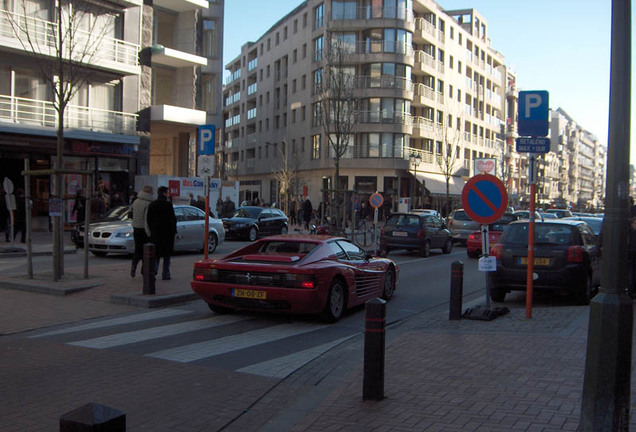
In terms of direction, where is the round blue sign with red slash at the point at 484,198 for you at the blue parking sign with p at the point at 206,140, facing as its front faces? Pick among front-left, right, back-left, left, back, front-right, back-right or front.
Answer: front-left

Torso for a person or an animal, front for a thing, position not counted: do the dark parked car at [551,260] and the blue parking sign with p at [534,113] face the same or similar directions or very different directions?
very different directions

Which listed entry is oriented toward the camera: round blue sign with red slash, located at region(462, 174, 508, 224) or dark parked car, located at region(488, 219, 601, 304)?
the round blue sign with red slash

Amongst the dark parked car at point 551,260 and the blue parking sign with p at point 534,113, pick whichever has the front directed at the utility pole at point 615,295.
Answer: the blue parking sign with p

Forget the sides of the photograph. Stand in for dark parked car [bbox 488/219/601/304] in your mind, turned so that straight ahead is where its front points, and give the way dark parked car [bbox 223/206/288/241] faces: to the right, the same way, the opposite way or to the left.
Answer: the opposite way

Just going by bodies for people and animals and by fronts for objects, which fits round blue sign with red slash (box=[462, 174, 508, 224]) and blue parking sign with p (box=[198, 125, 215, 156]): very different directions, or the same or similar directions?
same or similar directions

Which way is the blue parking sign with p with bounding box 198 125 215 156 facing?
toward the camera

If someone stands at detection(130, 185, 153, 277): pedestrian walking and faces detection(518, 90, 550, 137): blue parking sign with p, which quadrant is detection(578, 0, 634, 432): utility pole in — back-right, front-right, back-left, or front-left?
front-right

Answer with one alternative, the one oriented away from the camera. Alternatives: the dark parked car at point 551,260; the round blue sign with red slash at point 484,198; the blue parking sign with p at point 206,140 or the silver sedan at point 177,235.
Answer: the dark parked car

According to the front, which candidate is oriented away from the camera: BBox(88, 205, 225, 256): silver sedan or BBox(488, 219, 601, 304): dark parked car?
the dark parked car

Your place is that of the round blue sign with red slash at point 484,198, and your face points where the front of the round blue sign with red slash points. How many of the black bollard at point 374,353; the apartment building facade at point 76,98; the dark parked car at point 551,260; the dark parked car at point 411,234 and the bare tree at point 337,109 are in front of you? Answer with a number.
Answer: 1

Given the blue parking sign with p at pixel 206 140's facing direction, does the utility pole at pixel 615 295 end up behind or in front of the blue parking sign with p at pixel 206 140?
in front

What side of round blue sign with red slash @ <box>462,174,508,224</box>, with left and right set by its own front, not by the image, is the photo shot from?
front

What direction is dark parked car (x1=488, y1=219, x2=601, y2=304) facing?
away from the camera

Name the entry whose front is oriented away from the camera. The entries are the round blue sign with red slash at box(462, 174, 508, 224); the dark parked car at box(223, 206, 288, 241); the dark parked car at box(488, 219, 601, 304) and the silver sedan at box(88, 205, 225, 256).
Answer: the dark parked car at box(488, 219, 601, 304)

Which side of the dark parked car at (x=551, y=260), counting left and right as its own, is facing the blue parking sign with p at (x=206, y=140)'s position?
left

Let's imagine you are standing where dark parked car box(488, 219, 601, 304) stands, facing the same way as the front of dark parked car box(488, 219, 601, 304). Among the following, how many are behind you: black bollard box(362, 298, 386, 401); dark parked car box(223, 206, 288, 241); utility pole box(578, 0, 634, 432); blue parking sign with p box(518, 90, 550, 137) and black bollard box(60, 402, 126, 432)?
4
